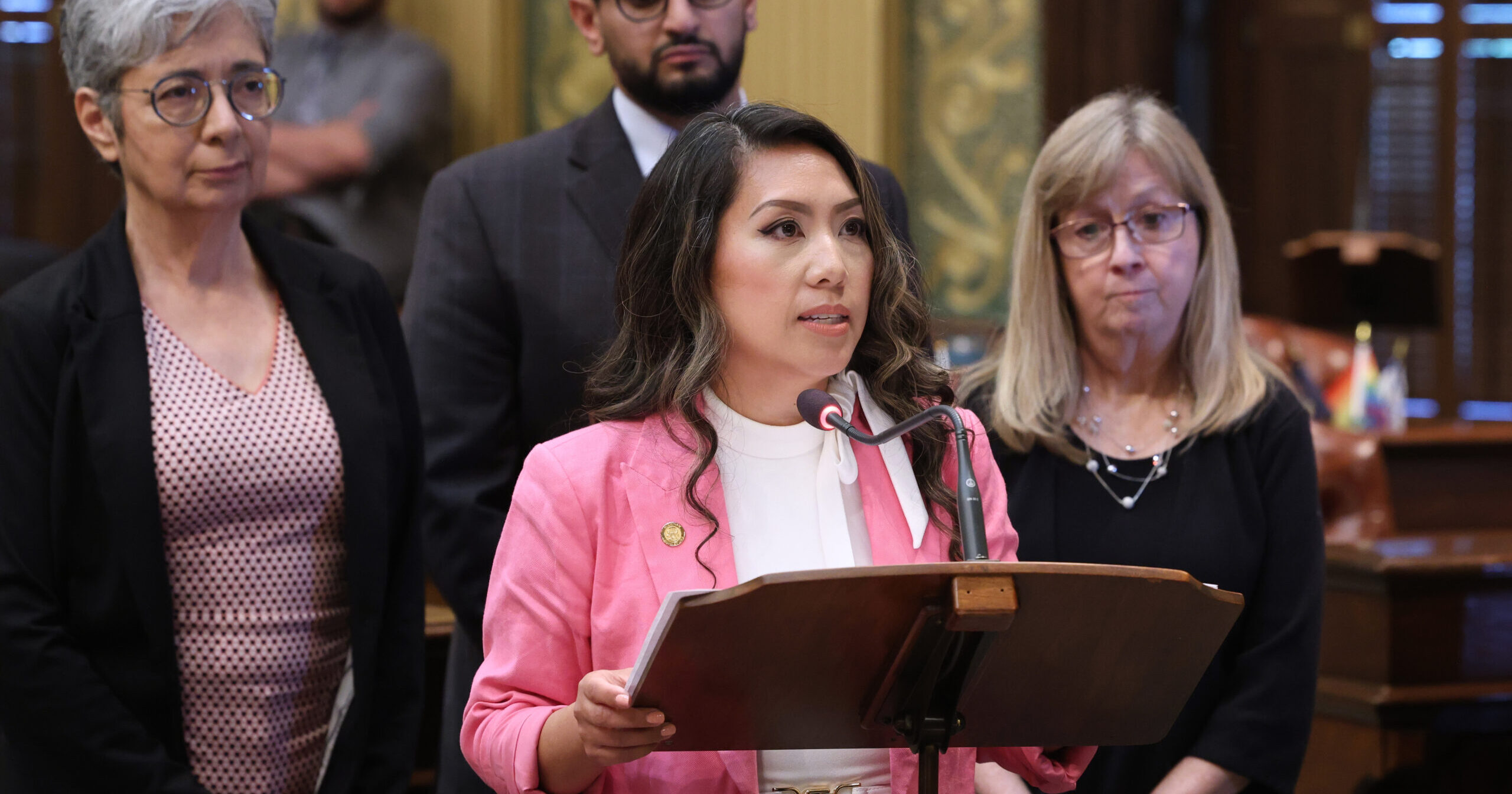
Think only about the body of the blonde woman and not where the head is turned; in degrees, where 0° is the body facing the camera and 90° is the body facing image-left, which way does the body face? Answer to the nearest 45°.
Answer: approximately 0°

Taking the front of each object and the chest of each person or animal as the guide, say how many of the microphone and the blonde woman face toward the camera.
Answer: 1

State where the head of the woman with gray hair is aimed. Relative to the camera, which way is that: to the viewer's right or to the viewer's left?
to the viewer's right

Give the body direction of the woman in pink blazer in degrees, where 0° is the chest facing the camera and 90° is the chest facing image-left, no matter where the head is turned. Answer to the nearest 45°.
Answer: approximately 315°

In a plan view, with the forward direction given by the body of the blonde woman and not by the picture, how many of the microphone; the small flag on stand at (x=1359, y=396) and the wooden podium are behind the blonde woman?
1

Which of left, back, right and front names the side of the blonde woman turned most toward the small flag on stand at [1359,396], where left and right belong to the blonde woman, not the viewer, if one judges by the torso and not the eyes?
back
